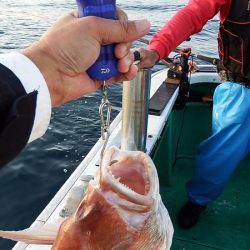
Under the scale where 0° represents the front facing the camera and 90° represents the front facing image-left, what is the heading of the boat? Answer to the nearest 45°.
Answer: approximately 180°
